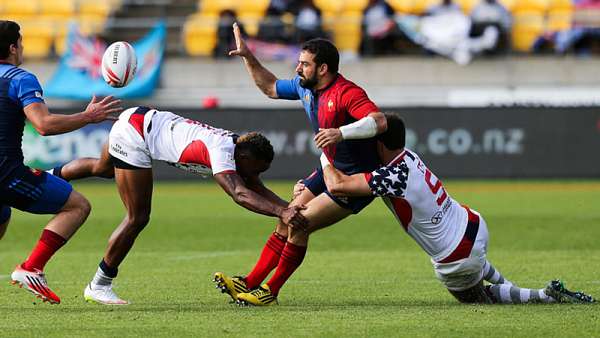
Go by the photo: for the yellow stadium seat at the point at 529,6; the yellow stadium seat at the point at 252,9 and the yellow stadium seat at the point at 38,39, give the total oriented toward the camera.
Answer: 3

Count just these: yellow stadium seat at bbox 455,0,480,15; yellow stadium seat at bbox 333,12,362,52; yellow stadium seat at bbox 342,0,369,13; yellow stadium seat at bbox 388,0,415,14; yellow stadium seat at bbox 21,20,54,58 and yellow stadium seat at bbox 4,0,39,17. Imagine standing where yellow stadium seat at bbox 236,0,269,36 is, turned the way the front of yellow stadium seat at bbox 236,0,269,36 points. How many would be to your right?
2

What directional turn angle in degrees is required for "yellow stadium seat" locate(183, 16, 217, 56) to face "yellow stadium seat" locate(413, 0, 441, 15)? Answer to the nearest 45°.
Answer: approximately 90° to its left

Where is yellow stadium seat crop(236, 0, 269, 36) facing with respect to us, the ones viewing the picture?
facing the viewer

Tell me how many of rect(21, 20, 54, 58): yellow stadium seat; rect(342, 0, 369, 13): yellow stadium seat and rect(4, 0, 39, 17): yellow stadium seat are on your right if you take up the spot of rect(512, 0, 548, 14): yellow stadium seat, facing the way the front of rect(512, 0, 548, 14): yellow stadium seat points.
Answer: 3

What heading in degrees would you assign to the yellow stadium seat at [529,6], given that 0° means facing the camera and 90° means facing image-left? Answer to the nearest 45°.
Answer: approximately 0°

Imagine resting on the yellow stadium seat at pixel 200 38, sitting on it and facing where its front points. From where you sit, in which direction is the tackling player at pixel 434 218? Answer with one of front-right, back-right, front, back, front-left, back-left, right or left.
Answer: front

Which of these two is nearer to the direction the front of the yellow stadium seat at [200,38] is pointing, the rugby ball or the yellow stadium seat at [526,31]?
the rugby ball

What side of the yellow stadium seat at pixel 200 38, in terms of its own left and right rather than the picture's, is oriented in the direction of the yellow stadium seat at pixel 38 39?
right

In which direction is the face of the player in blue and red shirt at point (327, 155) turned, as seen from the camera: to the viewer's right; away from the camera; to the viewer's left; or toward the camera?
to the viewer's left

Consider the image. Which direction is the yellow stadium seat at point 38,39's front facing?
toward the camera

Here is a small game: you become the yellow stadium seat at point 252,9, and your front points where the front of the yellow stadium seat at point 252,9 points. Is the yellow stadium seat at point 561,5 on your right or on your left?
on your left

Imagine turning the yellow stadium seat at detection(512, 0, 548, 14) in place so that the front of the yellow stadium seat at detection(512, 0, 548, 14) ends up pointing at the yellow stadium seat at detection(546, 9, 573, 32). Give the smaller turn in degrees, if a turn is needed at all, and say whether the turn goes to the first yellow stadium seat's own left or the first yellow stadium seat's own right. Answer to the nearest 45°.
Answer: approximately 45° to the first yellow stadium seat's own left

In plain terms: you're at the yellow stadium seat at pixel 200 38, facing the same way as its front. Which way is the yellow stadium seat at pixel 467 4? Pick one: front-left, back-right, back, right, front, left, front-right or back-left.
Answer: left

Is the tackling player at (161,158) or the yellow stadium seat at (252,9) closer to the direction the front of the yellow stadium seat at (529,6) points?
the tackling player

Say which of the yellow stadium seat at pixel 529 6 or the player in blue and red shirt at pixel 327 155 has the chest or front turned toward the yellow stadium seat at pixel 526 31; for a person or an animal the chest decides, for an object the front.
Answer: the yellow stadium seat at pixel 529 6

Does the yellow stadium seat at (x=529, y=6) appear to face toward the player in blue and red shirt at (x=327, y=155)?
yes

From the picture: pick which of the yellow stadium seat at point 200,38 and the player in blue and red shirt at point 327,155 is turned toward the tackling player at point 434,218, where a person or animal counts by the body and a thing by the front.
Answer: the yellow stadium seat

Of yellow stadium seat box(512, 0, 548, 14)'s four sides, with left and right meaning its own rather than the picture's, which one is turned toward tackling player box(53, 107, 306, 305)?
front

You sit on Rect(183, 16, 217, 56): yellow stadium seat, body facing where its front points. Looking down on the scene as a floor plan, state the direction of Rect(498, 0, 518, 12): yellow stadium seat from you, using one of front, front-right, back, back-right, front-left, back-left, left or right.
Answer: left

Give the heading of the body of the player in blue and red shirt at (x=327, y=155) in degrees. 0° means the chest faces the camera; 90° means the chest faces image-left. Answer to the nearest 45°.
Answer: approximately 45°
